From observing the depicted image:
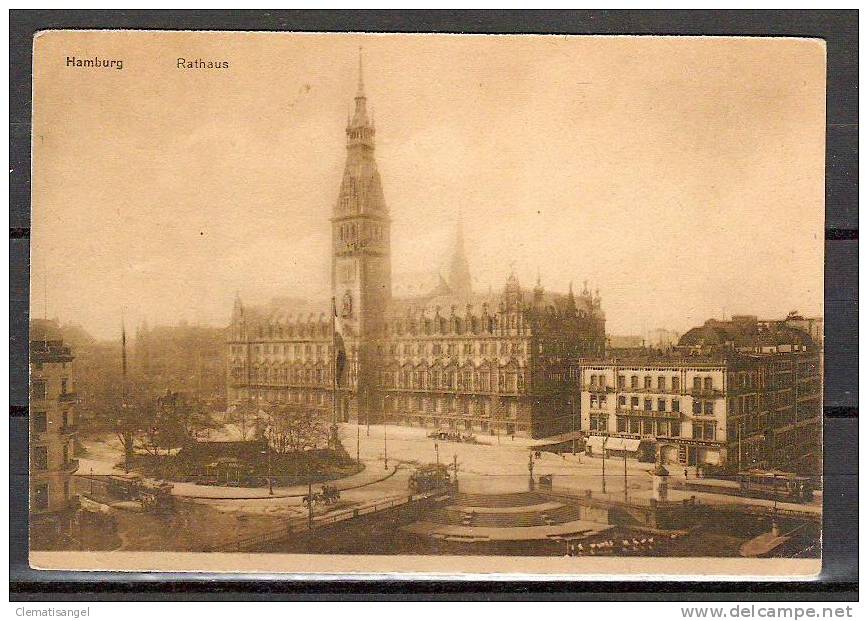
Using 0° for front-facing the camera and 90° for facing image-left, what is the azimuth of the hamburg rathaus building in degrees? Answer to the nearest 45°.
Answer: approximately 45°

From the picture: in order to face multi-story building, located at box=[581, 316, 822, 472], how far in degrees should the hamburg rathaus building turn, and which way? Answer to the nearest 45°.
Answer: approximately 135° to its left

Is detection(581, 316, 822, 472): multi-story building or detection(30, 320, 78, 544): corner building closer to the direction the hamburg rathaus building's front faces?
the corner building

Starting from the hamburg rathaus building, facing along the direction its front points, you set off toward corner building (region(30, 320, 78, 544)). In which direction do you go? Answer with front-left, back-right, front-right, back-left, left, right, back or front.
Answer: front-right
